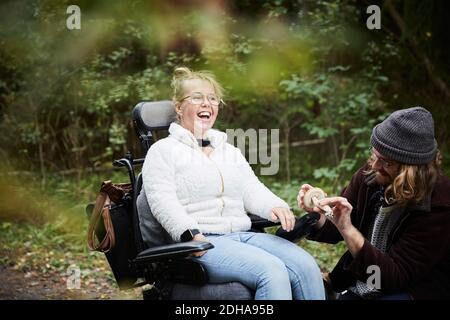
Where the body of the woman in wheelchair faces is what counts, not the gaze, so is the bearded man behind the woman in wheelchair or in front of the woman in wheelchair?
in front

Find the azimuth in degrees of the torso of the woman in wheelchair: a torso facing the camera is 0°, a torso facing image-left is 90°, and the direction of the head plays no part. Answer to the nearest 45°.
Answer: approximately 315°
